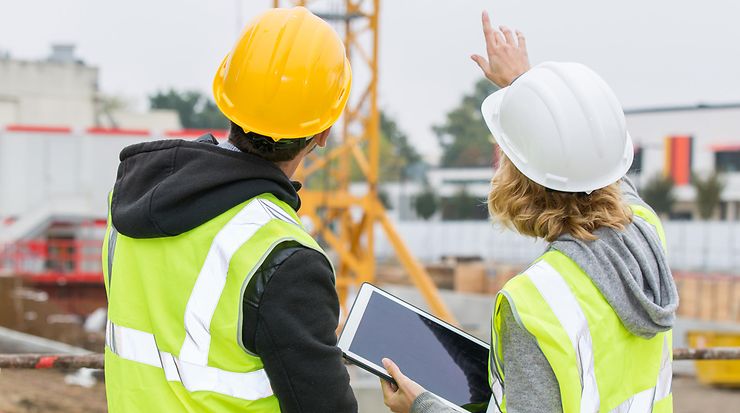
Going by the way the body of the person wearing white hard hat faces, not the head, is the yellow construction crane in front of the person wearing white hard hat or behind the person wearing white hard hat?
in front

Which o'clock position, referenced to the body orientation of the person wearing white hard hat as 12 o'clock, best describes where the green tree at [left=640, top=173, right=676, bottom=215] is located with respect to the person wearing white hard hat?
The green tree is roughly at 2 o'clock from the person wearing white hard hat.

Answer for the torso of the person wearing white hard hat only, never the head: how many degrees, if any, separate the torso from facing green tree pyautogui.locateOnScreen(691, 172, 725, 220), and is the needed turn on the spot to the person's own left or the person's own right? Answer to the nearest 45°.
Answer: approximately 45° to the person's own right

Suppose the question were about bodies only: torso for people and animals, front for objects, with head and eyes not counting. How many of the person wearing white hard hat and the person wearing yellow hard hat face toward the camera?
0

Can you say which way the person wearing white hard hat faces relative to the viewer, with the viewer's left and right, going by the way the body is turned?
facing away from the viewer and to the left of the viewer

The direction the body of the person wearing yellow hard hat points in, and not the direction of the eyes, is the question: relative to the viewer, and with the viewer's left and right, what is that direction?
facing away from the viewer and to the right of the viewer

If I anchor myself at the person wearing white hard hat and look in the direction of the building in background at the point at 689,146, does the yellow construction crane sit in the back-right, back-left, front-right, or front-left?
front-left

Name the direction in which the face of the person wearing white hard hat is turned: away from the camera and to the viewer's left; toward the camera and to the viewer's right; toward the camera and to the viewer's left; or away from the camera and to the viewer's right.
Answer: away from the camera and to the viewer's left

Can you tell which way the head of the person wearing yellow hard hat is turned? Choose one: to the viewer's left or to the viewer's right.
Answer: to the viewer's right

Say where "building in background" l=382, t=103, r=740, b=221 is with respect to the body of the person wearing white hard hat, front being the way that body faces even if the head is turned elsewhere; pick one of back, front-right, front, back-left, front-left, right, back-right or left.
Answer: front-right

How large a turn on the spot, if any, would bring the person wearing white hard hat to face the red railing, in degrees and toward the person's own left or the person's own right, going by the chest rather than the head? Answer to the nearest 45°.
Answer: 0° — they already face it

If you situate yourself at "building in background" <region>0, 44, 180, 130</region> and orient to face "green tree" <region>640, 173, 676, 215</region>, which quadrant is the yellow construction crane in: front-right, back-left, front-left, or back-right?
front-right

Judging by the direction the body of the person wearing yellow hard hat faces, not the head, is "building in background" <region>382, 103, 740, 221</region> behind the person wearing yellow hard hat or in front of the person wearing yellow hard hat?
in front

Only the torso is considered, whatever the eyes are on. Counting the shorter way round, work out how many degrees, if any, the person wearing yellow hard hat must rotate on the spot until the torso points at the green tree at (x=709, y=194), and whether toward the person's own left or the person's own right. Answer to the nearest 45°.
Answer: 0° — they already face it
